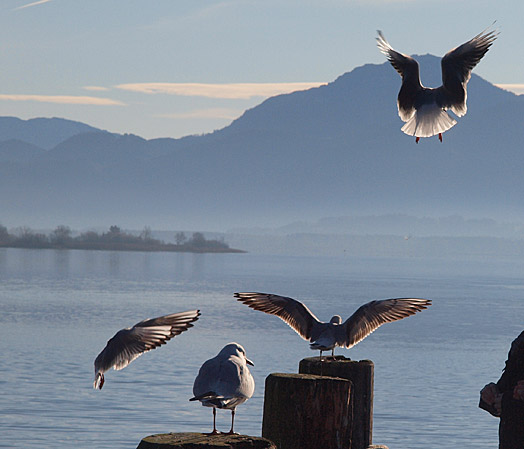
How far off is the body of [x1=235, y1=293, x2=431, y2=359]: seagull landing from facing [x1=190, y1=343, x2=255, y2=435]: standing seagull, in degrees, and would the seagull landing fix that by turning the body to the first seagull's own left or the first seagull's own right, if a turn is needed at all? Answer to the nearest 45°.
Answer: approximately 180°

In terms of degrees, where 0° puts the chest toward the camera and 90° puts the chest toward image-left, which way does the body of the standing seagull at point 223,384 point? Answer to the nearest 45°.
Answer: approximately 225°

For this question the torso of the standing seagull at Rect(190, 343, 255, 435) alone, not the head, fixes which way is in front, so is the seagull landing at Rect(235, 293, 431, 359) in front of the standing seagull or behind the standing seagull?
in front

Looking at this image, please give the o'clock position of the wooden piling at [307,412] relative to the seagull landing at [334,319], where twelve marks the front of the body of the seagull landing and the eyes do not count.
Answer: The wooden piling is roughly at 6 o'clock from the seagull landing.

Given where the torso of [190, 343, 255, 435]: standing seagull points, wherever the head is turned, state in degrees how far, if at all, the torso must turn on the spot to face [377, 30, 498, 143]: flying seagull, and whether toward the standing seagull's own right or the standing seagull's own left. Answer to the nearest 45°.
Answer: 0° — it already faces it

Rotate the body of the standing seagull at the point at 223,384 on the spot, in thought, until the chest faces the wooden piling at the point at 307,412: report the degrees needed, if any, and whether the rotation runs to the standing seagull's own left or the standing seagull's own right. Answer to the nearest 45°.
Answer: approximately 45° to the standing seagull's own right

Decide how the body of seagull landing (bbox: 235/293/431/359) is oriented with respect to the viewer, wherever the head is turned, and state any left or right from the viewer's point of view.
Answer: facing away from the viewer
